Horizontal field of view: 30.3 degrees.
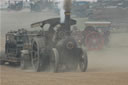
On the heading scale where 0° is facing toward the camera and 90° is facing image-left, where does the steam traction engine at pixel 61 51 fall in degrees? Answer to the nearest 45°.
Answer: approximately 315°
